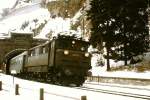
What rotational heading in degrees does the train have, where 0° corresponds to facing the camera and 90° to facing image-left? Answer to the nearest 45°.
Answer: approximately 315°

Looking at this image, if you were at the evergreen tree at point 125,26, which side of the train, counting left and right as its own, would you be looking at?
left
